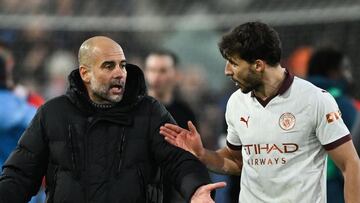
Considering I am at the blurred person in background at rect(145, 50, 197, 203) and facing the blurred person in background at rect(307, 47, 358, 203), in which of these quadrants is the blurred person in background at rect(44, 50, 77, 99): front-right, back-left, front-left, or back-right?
back-left

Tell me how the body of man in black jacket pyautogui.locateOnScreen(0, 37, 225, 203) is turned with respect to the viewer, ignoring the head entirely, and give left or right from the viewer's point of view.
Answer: facing the viewer

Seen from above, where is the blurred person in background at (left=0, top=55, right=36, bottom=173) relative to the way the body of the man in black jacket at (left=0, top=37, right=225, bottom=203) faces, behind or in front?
behind

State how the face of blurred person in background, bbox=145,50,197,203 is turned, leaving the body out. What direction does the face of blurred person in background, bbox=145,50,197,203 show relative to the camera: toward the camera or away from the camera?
toward the camera

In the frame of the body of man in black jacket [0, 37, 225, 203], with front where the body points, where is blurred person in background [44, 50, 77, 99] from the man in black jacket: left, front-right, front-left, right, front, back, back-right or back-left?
back
